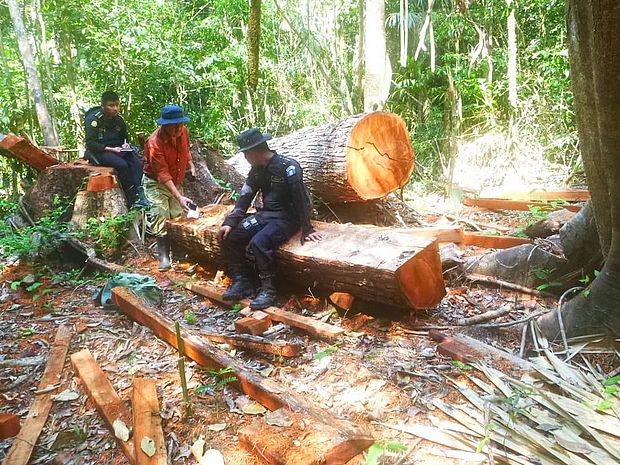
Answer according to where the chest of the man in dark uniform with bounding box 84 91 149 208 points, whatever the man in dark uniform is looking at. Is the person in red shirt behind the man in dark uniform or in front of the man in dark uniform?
in front

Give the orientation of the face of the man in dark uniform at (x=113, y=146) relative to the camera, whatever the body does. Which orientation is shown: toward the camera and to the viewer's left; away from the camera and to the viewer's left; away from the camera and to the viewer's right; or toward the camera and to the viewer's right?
toward the camera and to the viewer's right

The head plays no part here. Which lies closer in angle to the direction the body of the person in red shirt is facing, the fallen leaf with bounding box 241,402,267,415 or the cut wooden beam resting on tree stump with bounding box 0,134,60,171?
the fallen leaf

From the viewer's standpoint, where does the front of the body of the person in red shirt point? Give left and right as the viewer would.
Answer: facing the viewer and to the right of the viewer

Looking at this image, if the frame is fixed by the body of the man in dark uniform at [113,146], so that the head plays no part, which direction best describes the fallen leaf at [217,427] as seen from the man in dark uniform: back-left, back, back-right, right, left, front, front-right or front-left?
front-right

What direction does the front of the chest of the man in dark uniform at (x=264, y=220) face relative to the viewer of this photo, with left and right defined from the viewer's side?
facing the viewer and to the left of the viewer

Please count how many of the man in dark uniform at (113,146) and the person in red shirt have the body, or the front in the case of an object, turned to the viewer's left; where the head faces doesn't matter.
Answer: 0

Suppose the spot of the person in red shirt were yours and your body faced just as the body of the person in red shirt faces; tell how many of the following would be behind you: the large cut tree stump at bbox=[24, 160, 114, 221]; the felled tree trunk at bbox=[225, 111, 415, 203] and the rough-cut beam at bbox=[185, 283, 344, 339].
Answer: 1

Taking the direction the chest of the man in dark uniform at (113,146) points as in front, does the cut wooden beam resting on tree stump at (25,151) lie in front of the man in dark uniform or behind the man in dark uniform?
behind

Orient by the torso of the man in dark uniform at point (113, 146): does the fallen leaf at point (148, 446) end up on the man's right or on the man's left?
on the man's right

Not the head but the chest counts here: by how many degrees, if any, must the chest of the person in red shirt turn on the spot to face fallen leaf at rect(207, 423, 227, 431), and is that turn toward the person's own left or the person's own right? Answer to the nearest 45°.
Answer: approximately 45° to the person's own right

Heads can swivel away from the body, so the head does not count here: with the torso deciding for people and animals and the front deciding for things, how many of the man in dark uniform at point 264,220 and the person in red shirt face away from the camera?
0

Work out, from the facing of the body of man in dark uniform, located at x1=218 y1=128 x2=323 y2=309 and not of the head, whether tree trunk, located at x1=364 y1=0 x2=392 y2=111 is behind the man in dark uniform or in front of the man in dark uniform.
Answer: behind
